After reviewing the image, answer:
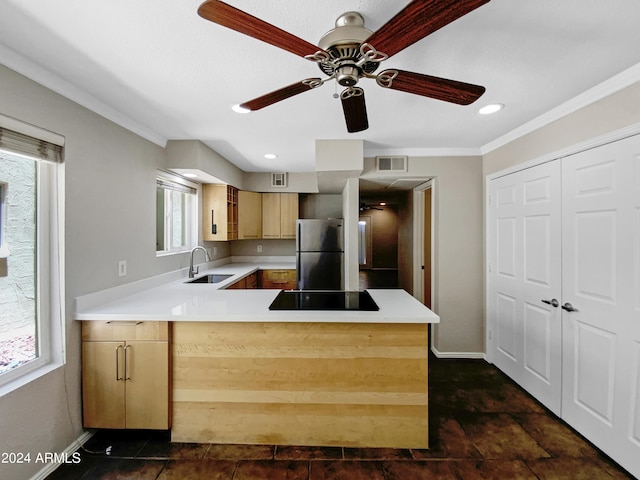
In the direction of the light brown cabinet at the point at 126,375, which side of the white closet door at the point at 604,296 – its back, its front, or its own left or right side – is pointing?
front

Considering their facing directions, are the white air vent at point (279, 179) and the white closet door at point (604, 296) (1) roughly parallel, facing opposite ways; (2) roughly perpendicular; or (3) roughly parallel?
roughly perpendicular

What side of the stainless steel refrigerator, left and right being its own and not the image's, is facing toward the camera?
front

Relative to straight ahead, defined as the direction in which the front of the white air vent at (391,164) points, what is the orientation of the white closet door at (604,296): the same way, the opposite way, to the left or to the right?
to the right

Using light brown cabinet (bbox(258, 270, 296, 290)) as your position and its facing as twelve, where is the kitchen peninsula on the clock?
The kitchen peninsula is roughly at 12 o'clock from the light brown cabinet.

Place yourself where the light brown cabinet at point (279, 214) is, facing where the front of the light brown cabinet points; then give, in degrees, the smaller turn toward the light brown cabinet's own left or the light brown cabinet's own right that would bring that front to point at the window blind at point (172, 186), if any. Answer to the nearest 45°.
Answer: approximately 45° to the light brown cabinet's own right

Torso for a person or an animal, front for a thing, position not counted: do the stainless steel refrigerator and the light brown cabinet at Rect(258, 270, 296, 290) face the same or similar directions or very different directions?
same or similar directions

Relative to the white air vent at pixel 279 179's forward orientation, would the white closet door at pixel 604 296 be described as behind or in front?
in front

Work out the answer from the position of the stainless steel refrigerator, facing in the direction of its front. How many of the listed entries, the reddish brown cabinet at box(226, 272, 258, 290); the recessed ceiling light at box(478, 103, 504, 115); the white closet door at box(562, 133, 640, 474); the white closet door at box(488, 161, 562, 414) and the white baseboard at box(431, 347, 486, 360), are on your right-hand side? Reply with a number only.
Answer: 1

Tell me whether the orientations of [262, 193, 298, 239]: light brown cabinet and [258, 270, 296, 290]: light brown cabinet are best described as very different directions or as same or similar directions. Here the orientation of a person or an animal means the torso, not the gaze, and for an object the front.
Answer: same or similar directions

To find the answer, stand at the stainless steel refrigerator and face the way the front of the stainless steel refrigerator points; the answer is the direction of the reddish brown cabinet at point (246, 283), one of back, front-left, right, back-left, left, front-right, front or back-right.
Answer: right

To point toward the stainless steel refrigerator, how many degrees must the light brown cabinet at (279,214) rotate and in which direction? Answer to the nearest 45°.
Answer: approximately 45° to its left

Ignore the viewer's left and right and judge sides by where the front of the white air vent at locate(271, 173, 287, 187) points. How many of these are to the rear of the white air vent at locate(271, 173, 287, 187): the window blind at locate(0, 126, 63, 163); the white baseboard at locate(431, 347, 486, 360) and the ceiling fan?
0

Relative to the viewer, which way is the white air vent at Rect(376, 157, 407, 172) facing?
toward the camera

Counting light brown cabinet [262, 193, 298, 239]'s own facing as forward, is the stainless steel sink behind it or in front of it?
in front
